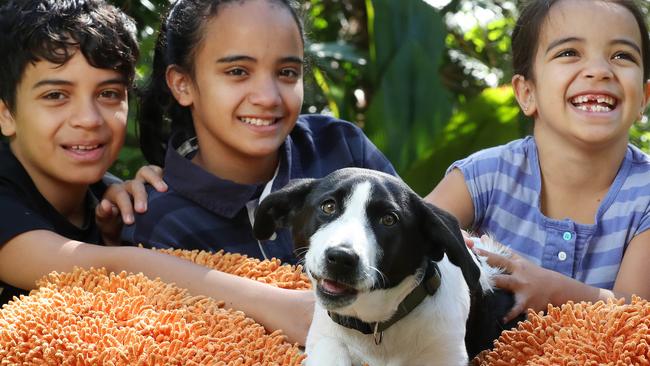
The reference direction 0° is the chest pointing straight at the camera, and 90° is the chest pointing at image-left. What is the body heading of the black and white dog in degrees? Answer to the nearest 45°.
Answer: approximately 45°

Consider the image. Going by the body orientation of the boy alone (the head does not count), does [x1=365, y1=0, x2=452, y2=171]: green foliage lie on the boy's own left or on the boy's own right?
on the boy's own left

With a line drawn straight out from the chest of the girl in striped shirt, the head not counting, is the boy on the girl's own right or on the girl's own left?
on the girl's own right

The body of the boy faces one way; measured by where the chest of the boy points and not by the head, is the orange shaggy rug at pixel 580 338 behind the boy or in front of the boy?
in front

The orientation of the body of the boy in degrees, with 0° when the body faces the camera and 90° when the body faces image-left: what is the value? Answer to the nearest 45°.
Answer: approximately 315°

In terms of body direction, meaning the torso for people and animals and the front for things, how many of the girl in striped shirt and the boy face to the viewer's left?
0

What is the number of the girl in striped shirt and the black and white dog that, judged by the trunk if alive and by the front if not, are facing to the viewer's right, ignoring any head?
0

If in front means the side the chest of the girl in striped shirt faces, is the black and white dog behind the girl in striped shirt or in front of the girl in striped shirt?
in front
